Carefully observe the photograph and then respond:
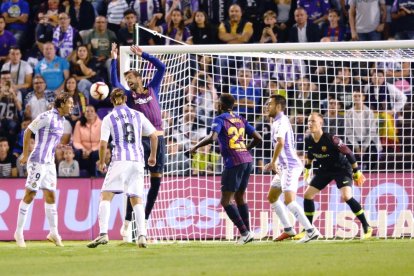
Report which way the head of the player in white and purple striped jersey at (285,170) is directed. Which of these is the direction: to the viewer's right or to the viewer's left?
to the viewer's left

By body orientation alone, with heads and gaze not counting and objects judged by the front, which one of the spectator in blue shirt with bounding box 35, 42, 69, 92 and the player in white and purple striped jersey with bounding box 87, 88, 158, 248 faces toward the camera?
the spectator in blue shirt

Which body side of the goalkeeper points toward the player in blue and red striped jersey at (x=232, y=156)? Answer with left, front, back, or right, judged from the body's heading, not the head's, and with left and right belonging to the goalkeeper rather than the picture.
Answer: front

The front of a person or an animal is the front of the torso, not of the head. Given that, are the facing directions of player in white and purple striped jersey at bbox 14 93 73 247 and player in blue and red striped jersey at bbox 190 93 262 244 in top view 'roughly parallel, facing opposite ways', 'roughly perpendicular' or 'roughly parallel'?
roughly parallel, facing opposite ways

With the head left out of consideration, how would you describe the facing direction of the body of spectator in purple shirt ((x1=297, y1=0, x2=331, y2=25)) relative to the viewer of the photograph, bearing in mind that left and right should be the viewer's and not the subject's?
facing the viewer

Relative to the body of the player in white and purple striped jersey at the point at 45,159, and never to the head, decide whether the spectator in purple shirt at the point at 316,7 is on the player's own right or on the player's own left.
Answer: on the player's own left

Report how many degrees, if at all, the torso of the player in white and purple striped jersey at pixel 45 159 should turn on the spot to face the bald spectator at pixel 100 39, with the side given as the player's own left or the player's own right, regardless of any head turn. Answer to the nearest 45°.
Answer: approximately 135° to the player's own left

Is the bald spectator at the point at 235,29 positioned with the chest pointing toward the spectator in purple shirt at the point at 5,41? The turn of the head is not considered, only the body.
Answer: no

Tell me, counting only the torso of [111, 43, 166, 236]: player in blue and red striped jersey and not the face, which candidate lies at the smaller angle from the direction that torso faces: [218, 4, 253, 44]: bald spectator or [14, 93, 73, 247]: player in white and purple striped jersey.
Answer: the player in white and purple striped jersey

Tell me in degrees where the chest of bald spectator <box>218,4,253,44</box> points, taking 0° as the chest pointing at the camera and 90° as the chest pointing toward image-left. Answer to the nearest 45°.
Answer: approximately 0°

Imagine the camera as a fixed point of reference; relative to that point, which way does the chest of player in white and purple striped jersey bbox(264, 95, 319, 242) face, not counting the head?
to the viewer's left

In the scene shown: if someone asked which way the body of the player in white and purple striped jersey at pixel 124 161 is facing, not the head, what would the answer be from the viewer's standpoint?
away from the camera

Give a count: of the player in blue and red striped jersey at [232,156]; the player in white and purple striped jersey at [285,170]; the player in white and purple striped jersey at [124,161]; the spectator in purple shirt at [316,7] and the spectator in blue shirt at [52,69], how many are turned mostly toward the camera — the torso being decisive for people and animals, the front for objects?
2

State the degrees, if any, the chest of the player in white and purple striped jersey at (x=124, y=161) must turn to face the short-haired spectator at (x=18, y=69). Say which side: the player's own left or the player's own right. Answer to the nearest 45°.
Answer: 0° — they already face them

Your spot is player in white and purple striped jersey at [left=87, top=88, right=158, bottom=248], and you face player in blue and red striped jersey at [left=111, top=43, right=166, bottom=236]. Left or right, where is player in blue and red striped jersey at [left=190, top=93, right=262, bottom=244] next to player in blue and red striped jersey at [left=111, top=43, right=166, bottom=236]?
right

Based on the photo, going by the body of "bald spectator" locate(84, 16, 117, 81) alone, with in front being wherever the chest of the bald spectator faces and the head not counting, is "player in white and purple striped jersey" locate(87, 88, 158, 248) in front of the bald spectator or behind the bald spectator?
in front

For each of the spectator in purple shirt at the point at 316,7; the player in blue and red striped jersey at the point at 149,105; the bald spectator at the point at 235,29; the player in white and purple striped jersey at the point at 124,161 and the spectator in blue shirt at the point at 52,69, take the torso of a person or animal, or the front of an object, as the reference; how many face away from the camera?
1
